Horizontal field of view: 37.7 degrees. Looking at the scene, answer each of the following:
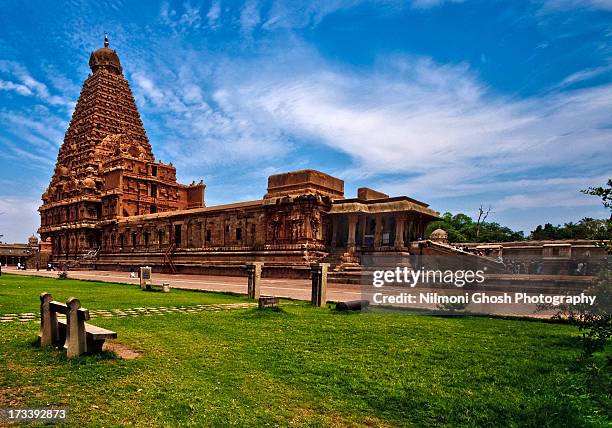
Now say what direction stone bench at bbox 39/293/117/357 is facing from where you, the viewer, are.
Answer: facing away from the viewer and to the right of the viewer

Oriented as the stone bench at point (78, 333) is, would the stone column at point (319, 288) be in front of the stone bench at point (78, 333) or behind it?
in front

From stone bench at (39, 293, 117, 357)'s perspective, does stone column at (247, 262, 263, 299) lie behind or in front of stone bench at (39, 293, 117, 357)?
in front

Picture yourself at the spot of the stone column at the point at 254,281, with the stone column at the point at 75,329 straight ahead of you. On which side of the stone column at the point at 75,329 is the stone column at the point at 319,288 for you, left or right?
left
